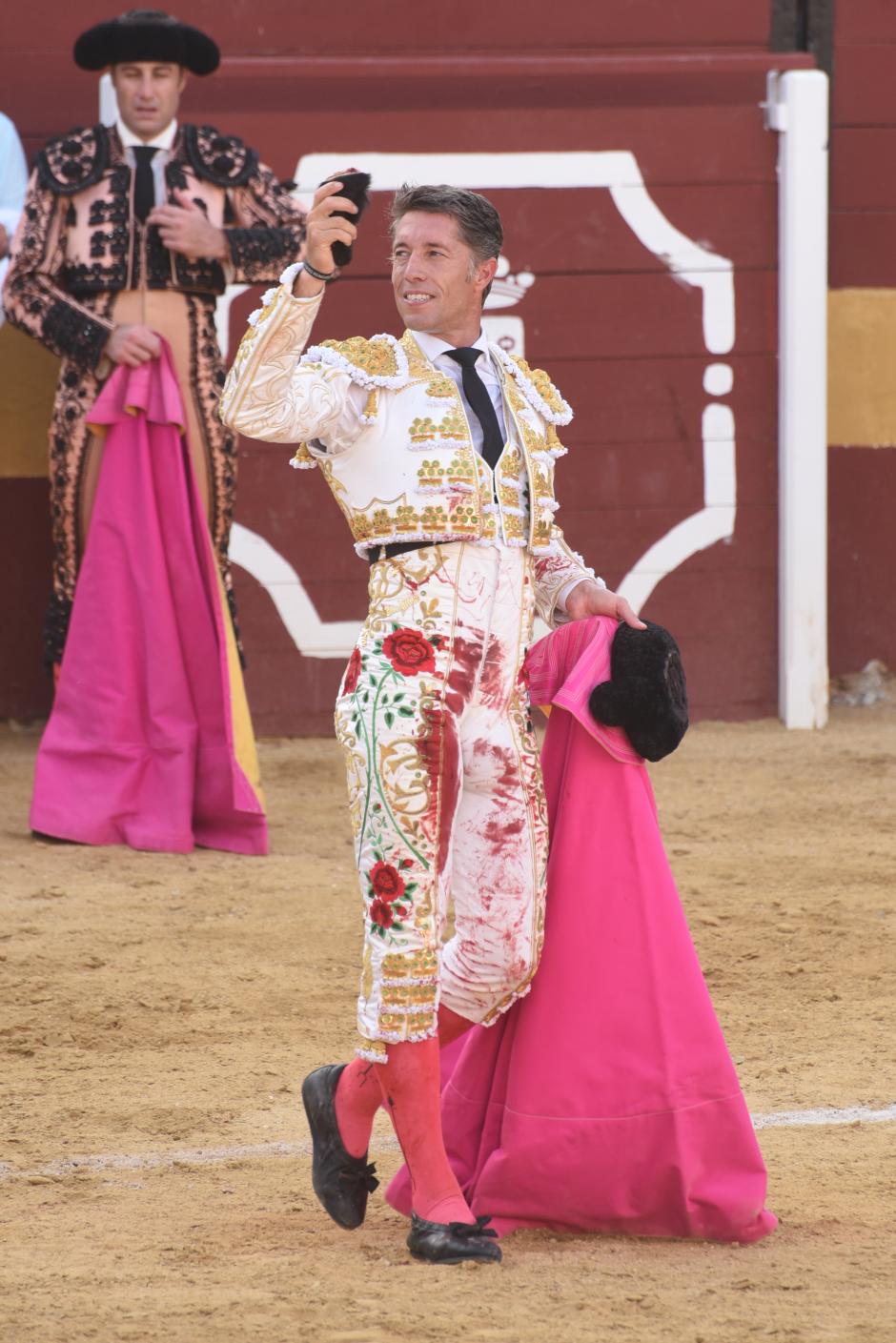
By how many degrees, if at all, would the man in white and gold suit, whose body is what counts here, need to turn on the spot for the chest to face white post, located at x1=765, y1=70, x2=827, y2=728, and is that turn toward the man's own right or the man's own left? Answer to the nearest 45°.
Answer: approximately 135° to the man's own left

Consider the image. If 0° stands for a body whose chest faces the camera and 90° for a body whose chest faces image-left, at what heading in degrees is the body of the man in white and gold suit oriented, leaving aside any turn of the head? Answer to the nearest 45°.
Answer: approximately 315°
